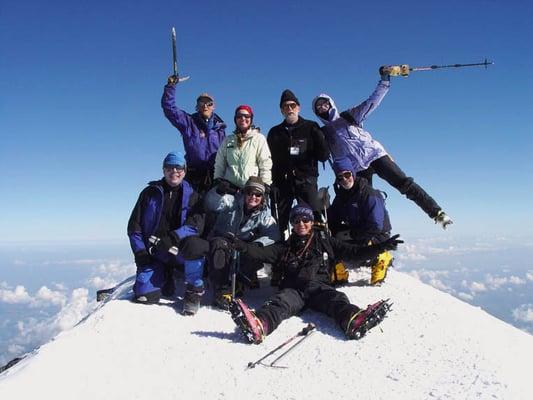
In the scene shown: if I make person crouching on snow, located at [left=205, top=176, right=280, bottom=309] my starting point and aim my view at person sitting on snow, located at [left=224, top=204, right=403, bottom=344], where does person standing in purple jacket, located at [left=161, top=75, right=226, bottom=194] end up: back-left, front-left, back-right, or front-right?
back-left

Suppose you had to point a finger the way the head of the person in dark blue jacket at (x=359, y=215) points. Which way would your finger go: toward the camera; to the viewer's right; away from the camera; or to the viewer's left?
toward the camera

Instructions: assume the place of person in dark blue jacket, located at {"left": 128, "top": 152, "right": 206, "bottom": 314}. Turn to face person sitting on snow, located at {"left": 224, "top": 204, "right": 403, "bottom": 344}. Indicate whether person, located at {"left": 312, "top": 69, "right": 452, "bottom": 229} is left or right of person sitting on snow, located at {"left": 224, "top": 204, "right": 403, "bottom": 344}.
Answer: left

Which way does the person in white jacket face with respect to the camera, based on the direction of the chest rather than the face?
toward the camera

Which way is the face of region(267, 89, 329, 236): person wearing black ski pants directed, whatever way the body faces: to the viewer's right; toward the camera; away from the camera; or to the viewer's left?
toward the camera

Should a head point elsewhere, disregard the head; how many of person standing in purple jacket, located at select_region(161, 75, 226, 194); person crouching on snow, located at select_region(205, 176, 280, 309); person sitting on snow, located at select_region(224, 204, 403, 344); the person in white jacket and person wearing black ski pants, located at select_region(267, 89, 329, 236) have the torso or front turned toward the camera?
5

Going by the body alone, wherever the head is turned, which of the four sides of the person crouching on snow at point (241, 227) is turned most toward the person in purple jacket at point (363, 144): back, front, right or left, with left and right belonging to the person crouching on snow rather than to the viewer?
left

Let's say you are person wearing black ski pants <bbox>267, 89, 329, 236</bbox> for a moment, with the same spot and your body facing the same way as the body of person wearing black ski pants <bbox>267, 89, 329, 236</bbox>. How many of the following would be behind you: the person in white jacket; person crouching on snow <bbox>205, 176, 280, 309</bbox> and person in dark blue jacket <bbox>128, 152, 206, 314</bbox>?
0

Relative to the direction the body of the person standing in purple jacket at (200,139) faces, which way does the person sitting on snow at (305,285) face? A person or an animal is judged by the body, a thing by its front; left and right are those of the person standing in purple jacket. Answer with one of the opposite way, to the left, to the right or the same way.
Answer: the same way

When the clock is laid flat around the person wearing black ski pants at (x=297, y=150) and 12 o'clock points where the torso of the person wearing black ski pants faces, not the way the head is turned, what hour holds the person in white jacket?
The person in white jacket is roughly at 2 o'clock from the person wearing black ski pants.

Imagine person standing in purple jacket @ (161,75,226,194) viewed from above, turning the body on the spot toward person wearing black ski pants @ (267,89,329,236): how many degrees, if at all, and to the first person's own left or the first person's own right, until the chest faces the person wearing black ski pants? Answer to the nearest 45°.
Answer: approximately 90° to the first person's own left

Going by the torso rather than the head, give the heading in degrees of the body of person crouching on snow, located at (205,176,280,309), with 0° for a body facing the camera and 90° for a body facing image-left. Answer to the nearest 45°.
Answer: approximately 0°

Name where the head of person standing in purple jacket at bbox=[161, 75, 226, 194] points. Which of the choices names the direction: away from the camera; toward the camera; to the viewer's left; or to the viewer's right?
toward the camera

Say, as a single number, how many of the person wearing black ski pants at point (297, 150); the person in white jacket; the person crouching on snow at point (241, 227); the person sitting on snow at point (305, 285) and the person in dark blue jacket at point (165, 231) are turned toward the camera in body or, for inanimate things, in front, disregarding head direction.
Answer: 5

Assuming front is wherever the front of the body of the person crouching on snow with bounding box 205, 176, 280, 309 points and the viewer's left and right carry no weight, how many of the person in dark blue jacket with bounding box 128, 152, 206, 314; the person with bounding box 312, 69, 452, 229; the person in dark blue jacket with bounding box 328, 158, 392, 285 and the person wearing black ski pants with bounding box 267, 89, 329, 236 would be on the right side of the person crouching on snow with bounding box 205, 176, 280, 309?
1

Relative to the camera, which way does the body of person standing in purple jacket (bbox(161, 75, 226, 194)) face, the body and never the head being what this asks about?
toward the camera

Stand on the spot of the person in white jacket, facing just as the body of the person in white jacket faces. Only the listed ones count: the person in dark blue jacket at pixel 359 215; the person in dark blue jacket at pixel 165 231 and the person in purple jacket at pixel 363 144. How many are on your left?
2

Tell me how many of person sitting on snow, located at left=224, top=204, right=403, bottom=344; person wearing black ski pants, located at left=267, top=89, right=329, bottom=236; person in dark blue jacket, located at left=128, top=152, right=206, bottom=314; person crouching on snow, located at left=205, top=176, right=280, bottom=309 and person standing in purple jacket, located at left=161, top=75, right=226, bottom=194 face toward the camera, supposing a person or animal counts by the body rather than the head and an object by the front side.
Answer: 5

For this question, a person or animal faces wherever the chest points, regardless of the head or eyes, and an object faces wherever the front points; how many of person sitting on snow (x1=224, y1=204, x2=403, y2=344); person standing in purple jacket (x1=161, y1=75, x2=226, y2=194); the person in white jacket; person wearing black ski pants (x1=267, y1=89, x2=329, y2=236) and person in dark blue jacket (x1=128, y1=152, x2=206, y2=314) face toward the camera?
5

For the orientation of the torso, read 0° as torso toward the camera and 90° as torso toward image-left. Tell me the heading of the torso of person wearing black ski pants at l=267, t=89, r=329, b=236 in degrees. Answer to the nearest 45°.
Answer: approximately 0°
